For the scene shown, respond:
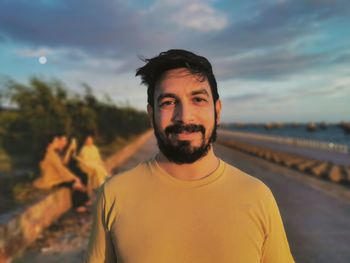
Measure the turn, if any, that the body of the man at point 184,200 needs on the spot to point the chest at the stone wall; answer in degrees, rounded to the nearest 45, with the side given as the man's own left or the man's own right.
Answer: approximately 135° to the man's own right

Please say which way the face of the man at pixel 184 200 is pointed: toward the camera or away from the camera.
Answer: toward the camera

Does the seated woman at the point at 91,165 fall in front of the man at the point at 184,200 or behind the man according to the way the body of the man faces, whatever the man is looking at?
behind

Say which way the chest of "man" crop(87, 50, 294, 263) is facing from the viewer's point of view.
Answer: toward the camera
